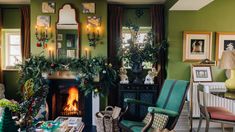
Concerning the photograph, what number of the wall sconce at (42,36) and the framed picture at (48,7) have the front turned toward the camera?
2

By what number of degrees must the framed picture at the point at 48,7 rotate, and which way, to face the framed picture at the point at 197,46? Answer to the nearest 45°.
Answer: approximately 90° to its left

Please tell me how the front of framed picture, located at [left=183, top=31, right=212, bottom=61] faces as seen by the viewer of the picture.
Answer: facing the viewer

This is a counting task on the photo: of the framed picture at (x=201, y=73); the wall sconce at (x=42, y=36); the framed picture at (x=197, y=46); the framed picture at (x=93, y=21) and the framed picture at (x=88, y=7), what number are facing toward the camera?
5

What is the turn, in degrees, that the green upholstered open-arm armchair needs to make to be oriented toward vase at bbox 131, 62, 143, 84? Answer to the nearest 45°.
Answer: approximately 135° to its right

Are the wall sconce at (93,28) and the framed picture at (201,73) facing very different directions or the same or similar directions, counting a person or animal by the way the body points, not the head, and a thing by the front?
same or similar directions

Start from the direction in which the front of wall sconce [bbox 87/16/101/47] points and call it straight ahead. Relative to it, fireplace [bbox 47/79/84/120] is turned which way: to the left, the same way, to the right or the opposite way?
the same way

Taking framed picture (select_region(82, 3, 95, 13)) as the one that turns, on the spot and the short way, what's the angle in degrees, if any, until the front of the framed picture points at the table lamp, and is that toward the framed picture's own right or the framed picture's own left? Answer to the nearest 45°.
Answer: approximately 45° to the framed picture's own left

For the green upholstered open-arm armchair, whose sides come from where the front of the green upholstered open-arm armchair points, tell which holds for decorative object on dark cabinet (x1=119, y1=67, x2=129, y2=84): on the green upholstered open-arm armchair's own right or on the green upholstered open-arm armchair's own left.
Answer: on the green upholstered open-arm armchair's own right

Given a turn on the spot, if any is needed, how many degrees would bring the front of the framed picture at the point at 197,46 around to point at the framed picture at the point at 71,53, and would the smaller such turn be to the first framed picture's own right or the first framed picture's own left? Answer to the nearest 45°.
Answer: approximately 90° to the first framed picture's own right

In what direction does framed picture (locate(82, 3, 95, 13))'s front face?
toward the camera

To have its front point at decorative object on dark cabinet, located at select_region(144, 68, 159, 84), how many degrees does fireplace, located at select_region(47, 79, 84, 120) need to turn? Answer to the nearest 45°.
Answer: approximately 90° to its left

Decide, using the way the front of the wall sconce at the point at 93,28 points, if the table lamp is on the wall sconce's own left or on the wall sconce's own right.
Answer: on the wall sconce's own left

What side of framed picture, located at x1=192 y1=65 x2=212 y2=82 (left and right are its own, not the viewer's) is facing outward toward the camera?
front

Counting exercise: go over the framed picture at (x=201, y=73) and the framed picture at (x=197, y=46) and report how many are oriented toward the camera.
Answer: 2
